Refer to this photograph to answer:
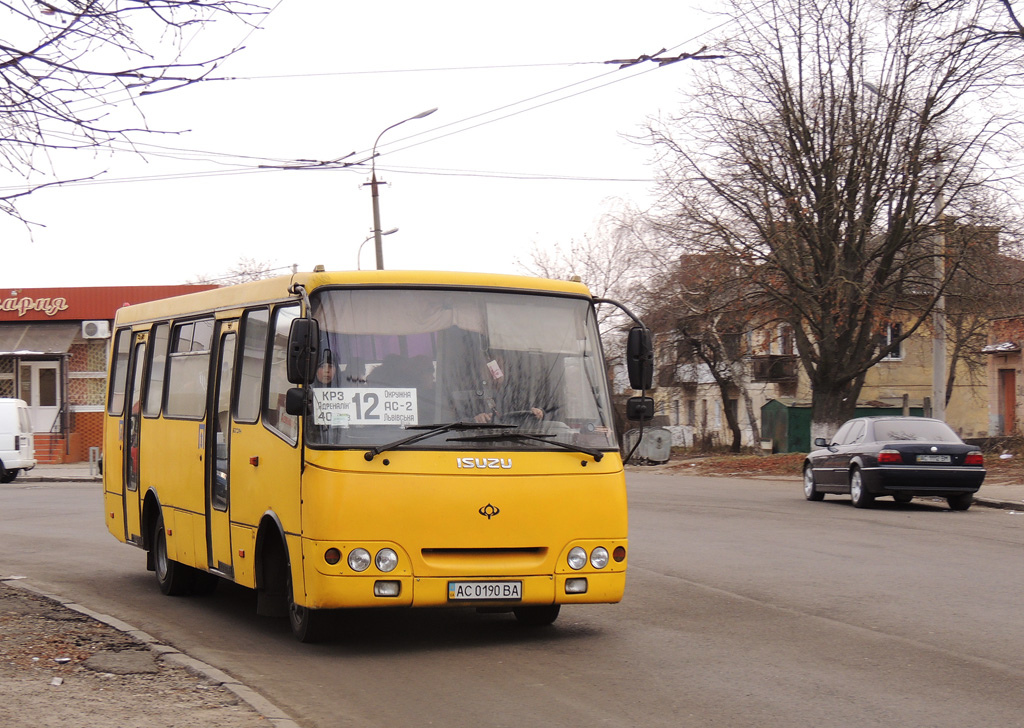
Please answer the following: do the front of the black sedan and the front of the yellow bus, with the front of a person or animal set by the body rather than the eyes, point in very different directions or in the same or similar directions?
very different directions

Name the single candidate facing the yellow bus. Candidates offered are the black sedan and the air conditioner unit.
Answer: the air conditioner unit

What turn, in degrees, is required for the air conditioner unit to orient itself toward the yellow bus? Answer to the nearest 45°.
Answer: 0° — it already faces it

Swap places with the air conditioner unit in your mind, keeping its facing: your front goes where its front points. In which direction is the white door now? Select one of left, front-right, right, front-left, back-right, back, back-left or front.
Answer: back-right

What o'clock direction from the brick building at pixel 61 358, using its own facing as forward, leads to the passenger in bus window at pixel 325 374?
The passenger in bus window is roughly at 12 o'clock from the brick building.

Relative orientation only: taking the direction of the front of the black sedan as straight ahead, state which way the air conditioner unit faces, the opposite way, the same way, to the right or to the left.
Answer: the opposite way

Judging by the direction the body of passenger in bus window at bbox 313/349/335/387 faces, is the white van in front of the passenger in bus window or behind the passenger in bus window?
behind

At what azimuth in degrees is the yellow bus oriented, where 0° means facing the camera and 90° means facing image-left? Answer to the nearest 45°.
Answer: approximately 315°

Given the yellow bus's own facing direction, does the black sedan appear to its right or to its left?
on its left
